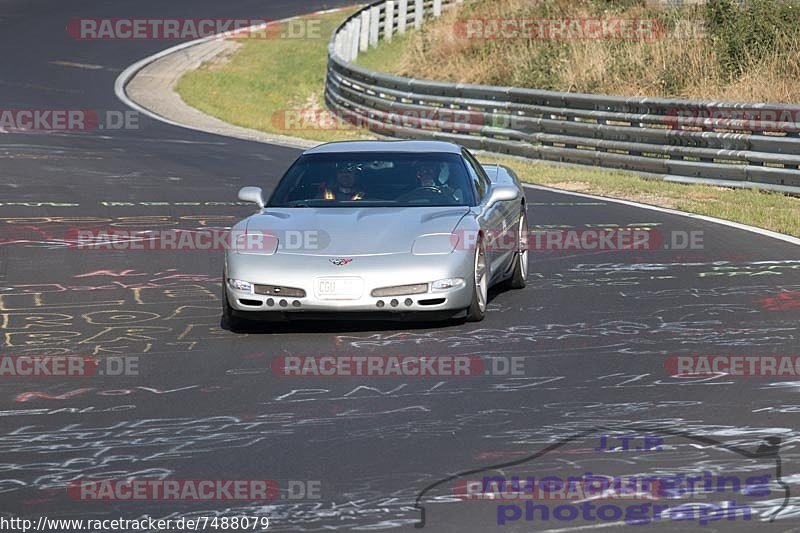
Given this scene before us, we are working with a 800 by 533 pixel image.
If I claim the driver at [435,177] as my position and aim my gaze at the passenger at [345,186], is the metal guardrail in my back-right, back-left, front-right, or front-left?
back-right

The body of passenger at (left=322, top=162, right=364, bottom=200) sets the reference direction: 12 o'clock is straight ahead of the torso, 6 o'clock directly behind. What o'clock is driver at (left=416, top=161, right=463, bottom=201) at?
driver at (left=416, top=161, right=463, bottom=201) is roughly at 9 o'clock from passenger at (left=322, top=162, right=364, bottom=200).

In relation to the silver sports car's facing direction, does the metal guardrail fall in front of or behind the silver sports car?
behind

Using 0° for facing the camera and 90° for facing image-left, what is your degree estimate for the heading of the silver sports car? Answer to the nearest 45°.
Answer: approximately 0°

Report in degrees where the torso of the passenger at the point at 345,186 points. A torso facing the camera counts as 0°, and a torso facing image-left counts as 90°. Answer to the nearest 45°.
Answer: approximately 0°

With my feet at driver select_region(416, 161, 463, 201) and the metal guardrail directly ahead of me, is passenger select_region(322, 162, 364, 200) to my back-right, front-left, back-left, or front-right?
back-left
